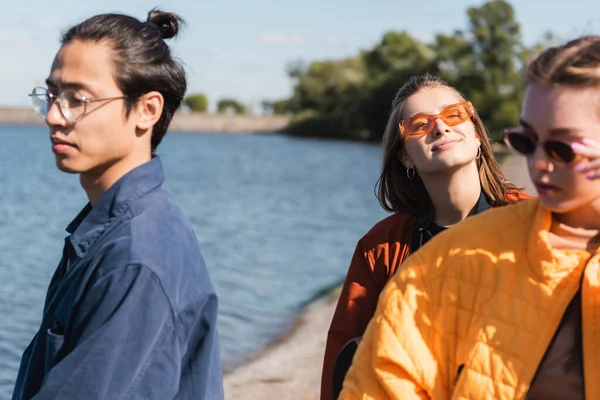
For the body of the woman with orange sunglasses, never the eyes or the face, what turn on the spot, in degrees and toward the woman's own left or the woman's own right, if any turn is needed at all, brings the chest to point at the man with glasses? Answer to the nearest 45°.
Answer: approximately 45° to the woman's own right

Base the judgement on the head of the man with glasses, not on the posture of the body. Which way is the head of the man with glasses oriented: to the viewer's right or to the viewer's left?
to the viewer's left

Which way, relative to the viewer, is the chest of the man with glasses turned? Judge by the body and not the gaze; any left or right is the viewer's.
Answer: facing to the left of the viewer

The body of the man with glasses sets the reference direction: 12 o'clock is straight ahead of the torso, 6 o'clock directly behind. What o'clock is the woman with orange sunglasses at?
The woman with orange sunglasses is roughly at 5 o'clock from the man with glasses.

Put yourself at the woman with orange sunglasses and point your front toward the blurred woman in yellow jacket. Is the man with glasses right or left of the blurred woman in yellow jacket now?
right

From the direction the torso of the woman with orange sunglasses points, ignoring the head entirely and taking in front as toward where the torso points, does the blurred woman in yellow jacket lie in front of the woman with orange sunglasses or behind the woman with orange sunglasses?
in front

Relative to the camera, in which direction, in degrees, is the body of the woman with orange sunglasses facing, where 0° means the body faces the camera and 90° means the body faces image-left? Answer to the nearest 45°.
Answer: approximately 0°

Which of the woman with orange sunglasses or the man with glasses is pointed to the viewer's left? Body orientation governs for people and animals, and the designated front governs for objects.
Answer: the man with glasses

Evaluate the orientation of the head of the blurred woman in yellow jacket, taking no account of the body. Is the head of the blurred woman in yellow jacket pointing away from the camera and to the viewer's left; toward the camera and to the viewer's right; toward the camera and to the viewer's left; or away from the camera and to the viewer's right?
toward the camera and to the viewer's left

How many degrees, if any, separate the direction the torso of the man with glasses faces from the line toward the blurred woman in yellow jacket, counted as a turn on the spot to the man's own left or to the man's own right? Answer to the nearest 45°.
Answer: approximately 135° to the man's own left

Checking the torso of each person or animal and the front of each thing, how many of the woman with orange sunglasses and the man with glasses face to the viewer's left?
1
